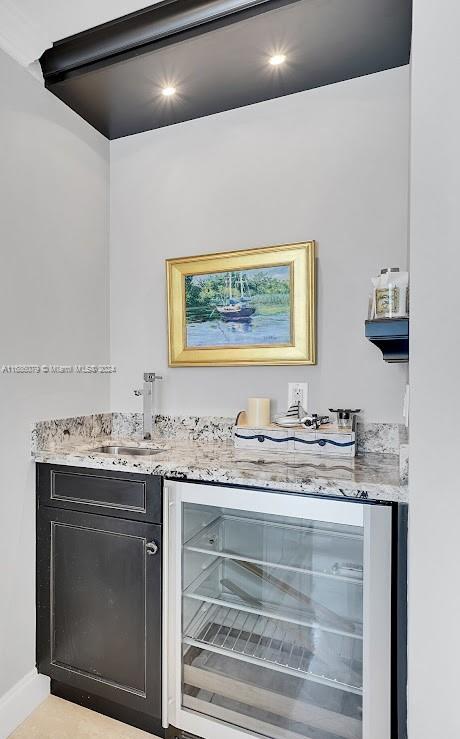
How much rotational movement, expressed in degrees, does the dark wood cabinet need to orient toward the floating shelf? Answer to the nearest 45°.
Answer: approximately 90° to its left

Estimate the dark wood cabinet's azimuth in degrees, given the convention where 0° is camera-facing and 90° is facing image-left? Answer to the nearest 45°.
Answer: approximately 45°

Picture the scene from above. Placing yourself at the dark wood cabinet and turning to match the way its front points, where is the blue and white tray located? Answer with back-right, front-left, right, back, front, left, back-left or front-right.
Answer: back-left

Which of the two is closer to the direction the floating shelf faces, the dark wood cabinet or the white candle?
the dark wood cabinet
